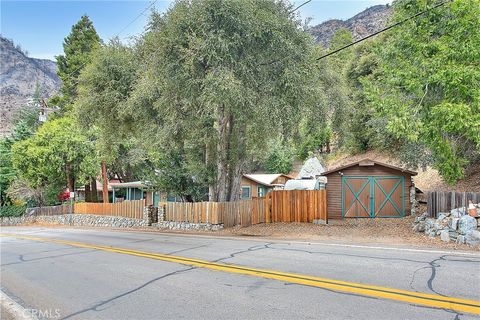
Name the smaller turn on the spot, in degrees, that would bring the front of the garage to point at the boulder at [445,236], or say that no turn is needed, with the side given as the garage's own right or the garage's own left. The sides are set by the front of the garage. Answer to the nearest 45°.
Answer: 0° — it already faces it

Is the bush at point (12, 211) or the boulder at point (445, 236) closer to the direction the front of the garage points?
the boulder

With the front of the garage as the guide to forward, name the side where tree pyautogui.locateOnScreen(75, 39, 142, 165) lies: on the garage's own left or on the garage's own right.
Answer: on the garage's own right

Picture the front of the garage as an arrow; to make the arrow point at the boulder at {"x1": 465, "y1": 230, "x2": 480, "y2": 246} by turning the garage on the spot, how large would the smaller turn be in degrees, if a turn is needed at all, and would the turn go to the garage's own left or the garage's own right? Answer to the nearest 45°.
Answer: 0° — it already faces it

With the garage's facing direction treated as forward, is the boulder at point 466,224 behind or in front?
in front

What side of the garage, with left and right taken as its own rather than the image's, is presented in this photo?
front

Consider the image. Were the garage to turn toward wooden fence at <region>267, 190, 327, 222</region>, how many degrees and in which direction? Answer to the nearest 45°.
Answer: approximately 45° to its right
